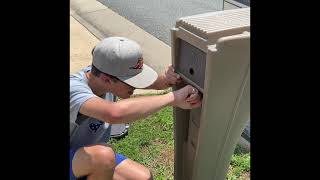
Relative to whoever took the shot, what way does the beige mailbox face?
facing the viewer and to the left of the viewer
